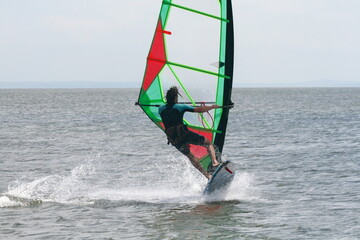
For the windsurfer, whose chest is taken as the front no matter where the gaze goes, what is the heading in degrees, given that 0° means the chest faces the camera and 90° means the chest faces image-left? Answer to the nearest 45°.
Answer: approximately 225°
